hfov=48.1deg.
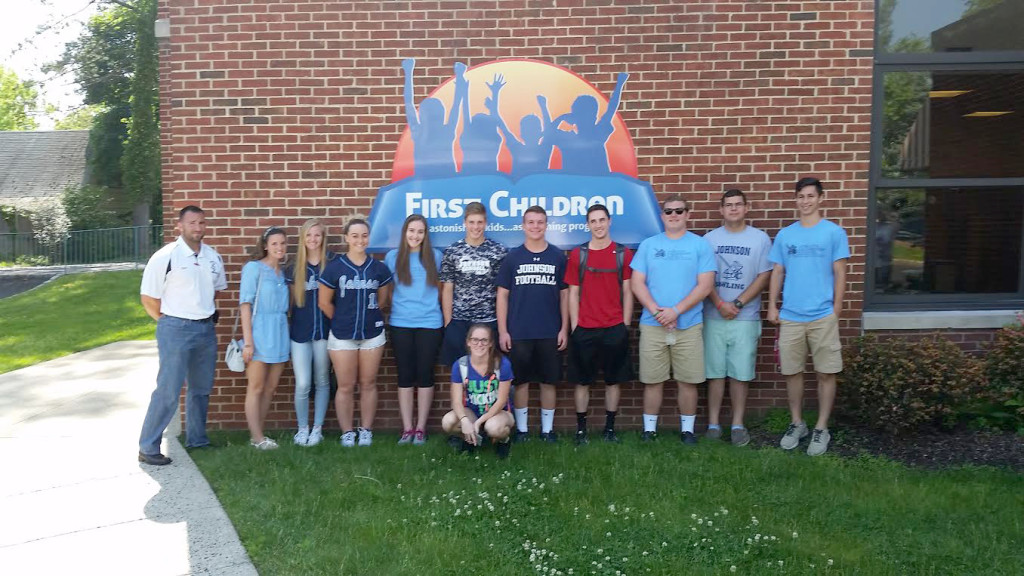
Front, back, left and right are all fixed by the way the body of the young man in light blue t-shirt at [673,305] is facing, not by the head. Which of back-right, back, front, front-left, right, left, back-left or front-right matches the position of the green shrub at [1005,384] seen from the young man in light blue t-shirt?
left

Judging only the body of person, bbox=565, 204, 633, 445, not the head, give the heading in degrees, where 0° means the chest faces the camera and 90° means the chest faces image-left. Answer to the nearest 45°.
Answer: approximately 0°

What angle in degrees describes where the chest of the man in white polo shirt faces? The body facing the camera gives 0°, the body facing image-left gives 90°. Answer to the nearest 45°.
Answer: approximately 315°

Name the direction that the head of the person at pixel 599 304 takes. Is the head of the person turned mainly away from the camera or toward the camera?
toward the camera

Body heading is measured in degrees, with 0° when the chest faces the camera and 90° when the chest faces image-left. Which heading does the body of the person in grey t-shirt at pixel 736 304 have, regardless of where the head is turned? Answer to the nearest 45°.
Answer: approximately 0°

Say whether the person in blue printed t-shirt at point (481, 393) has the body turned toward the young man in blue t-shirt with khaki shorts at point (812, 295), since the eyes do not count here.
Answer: no

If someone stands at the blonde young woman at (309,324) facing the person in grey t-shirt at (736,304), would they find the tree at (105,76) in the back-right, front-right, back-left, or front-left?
back-left

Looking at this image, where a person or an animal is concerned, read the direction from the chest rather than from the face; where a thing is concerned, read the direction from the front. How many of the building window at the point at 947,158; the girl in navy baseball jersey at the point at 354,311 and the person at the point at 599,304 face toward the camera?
3

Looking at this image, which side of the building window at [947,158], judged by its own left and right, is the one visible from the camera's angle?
front

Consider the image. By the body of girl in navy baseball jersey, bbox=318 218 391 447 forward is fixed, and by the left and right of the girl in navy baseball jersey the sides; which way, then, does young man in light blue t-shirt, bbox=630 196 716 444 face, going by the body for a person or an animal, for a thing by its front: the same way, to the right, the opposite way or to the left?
the same way

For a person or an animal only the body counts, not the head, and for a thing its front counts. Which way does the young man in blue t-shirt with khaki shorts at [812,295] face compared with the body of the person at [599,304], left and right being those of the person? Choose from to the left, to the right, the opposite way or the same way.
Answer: the same way
